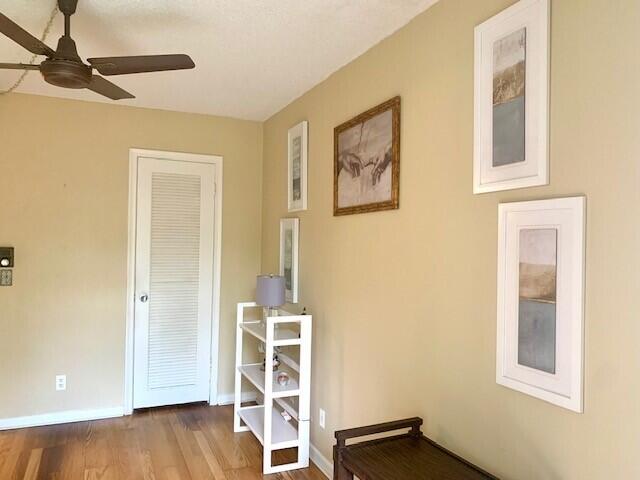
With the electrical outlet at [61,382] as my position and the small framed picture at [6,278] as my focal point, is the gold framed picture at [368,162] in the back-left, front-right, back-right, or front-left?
back-left

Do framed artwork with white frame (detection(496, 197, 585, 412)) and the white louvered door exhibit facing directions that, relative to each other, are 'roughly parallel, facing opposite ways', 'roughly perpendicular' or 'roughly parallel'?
roughly perpendicular

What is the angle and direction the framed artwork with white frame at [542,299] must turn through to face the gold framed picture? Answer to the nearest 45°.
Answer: approximately 90° to its right

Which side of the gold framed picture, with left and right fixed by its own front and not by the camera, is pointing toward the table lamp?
right

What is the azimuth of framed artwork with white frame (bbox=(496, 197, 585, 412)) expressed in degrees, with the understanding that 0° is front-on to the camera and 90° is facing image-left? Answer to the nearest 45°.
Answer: approximately 45°

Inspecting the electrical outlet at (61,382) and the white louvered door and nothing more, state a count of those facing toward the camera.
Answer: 2

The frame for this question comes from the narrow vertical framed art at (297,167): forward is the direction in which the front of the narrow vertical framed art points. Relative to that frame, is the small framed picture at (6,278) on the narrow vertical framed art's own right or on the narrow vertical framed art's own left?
on the narrow vertical framed art's own right

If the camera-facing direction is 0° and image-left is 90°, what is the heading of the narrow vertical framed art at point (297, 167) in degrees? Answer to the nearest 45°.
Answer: approximately 45°

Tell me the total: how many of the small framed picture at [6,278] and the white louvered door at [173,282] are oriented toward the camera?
2

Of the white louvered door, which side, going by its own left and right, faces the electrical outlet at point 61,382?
right

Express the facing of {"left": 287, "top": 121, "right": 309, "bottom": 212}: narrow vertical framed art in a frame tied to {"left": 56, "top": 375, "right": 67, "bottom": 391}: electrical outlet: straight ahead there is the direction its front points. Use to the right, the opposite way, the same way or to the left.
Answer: to the right
